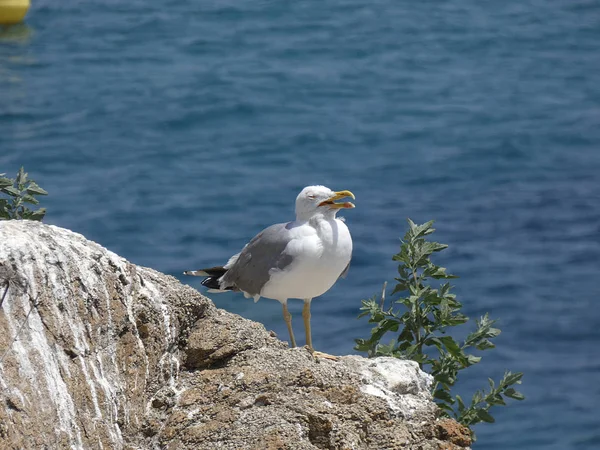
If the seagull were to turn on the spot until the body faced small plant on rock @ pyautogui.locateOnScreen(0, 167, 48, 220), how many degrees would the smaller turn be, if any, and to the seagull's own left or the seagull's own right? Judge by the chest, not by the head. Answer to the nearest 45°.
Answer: approximately 135° to the seagull's own right

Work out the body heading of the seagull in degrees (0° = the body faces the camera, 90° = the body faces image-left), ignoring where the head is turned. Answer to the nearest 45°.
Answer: approximately 315°

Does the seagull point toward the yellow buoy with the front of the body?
no
